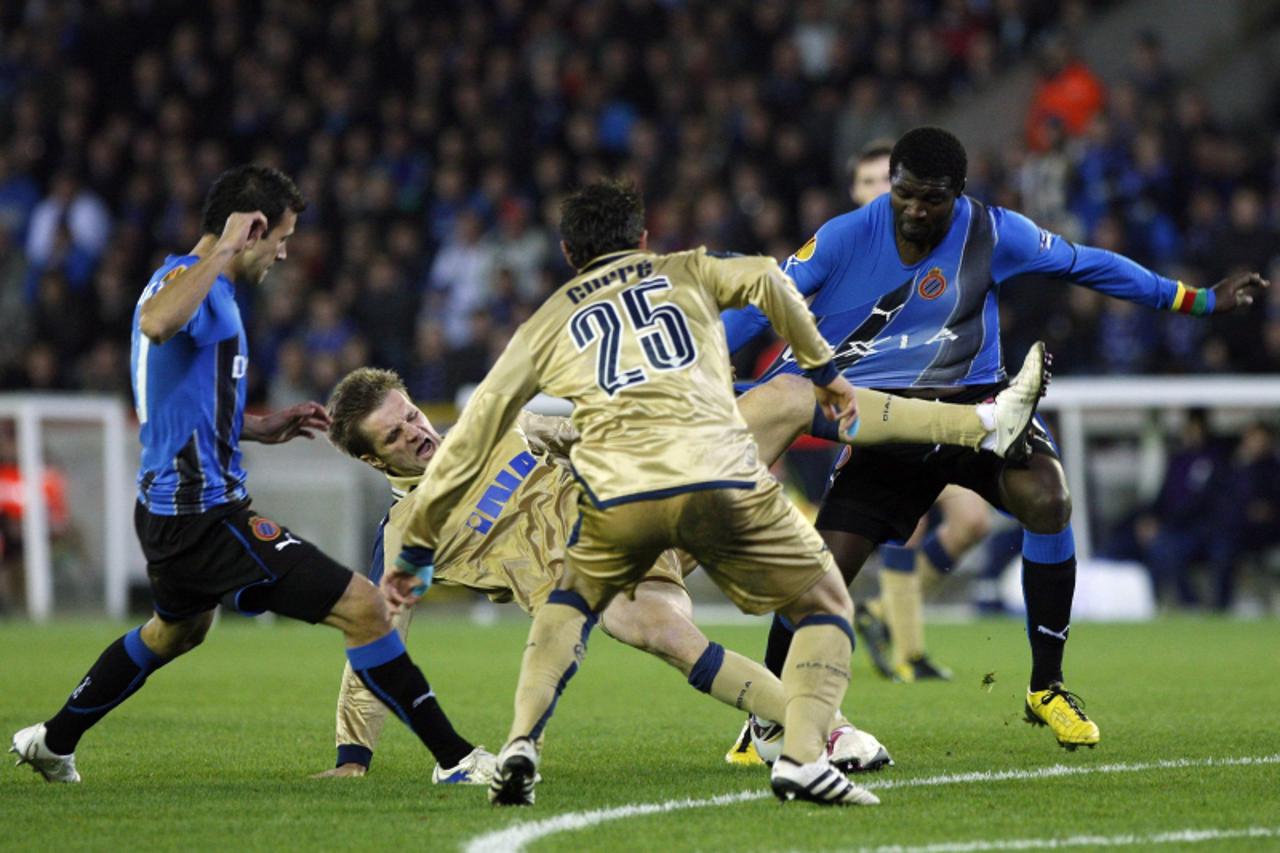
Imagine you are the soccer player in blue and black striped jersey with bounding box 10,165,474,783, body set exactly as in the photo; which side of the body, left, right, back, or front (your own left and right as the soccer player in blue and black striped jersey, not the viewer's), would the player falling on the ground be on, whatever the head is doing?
front

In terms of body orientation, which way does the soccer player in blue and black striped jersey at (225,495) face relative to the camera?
to the viewer's right

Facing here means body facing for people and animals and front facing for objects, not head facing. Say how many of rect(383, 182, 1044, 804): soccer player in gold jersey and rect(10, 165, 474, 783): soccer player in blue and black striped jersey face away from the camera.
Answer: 1

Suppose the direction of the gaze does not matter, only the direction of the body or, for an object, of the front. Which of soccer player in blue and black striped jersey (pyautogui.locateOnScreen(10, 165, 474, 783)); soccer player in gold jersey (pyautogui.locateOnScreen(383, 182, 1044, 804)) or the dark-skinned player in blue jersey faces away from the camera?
the soccer player in gold jersey

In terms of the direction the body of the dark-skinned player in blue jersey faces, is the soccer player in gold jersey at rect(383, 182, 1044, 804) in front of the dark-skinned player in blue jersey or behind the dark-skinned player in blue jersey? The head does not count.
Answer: in front

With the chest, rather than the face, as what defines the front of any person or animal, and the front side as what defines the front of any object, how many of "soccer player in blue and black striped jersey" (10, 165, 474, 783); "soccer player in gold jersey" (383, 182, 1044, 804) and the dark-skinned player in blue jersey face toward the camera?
1

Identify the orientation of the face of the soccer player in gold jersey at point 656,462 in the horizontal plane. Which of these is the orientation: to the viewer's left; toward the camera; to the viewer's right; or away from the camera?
away from the camera

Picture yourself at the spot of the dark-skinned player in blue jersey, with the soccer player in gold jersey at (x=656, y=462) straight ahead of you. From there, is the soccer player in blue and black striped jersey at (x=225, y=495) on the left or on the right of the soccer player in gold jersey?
right

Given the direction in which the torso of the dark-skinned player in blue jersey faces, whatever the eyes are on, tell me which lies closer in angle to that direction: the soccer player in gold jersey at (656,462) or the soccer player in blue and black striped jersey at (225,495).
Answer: the soccer player in gold jersey

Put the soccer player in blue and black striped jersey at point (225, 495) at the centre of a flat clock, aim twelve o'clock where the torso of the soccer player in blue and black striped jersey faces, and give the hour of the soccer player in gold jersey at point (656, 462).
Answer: The soccer player in gold jersey is roughly at 1 o'clock from the soccer player in blue and black striped jersey.

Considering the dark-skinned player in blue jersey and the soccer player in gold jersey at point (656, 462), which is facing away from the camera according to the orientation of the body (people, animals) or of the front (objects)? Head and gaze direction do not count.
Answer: the soccer player in gold jersey

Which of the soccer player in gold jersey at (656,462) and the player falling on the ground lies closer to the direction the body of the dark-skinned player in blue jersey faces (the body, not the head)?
the soccer player in gold jersey

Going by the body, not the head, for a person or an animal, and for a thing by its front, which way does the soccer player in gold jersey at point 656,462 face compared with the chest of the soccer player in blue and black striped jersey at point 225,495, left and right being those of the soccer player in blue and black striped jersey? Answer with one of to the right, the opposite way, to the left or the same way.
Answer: to the left

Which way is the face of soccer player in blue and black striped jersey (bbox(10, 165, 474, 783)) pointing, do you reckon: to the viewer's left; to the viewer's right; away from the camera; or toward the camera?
to the viewer's right

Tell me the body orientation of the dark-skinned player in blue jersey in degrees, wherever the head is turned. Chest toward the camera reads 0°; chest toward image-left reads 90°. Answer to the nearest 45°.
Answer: approximately 0°

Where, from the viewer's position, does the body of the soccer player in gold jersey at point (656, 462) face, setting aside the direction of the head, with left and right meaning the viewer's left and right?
facing away from the viewer

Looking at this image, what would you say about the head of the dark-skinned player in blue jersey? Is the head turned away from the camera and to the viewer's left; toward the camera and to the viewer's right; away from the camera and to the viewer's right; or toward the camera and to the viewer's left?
toward the camera and to the viewer's left
